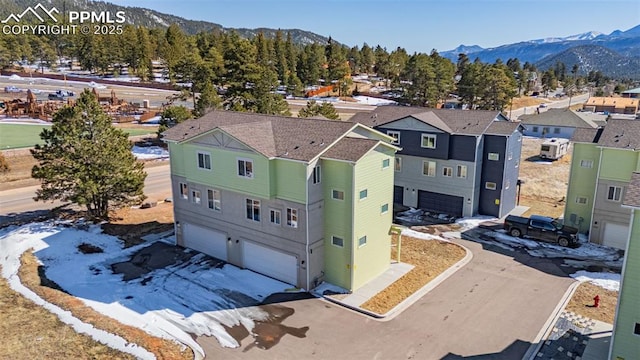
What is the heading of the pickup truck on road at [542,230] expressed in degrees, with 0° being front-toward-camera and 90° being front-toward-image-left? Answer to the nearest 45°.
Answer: approximately 315°

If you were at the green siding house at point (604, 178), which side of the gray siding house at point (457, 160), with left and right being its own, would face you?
left

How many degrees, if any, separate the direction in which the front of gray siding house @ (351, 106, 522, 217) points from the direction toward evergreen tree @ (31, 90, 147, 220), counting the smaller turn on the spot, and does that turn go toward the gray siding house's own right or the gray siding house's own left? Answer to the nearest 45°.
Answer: approximately 45° to the gray siding house's own right

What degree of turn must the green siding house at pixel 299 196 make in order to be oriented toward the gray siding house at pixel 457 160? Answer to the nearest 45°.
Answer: approximately 180°

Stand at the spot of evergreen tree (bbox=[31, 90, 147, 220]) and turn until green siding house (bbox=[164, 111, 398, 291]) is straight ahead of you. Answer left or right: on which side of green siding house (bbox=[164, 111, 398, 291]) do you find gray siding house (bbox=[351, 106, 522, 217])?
left

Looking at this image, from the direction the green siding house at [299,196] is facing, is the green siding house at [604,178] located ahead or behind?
behind

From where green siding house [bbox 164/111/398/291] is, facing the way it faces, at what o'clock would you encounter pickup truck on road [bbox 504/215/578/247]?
The pickup truck on road is roughly at 7 o'clock from the green siding house.

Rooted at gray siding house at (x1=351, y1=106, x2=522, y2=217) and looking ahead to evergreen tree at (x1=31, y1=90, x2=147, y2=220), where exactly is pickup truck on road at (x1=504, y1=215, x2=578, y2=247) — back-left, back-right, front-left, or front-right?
back-left
